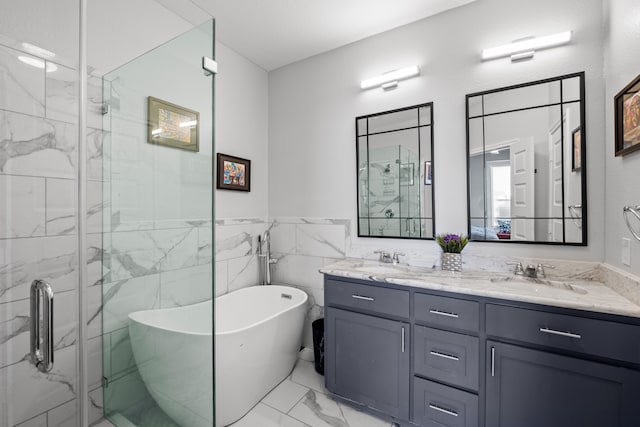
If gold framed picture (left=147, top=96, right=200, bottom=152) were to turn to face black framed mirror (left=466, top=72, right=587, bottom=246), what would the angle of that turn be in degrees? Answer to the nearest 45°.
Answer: approximately 45° to its left

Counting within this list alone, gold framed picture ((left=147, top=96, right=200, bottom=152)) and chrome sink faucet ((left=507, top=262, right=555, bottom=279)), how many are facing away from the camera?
0

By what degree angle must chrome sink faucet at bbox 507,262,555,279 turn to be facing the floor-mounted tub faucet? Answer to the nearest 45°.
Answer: approximately 90° to its right

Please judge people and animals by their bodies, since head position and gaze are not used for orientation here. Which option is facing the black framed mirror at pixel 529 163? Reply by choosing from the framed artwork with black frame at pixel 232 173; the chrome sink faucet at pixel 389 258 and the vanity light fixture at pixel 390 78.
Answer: the framed artwork with black frame

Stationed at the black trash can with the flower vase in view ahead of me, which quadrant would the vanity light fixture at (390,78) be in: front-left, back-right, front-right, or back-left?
front-left

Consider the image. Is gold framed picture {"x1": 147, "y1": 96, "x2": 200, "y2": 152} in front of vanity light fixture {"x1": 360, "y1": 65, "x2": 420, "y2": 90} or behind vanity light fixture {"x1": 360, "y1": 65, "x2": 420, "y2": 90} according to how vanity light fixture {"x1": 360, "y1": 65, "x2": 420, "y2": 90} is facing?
in front

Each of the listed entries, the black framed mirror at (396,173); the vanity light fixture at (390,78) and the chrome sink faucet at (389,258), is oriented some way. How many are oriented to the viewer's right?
0

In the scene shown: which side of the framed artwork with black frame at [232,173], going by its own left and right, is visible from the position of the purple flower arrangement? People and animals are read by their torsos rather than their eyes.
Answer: front

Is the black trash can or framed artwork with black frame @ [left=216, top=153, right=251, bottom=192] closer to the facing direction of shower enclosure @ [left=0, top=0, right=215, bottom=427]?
the black trash can

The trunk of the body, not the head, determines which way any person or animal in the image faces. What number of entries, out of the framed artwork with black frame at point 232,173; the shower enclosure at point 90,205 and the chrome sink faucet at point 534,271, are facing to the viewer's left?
0

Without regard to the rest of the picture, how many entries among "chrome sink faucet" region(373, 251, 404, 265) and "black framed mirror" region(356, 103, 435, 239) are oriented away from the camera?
0

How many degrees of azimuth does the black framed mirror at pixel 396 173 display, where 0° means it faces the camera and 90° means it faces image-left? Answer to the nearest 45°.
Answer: approximately 45°

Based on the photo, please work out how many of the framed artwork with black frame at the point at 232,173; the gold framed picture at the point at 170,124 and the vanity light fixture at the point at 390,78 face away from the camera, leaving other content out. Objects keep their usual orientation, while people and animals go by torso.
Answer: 0

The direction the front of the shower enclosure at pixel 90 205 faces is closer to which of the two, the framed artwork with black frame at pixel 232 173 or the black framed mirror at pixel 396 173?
the black framed mirror

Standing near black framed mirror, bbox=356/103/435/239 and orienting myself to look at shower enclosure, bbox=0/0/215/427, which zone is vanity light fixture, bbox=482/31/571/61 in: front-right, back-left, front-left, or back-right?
back-left
